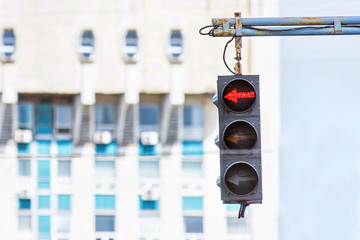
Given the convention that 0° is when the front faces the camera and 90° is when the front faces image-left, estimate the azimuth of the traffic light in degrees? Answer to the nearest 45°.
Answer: approximately 0°

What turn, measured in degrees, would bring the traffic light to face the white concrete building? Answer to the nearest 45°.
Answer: approximately 180°
